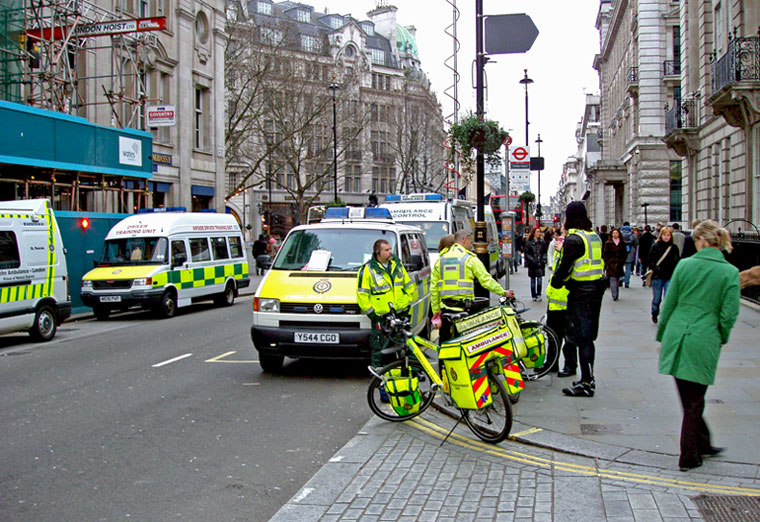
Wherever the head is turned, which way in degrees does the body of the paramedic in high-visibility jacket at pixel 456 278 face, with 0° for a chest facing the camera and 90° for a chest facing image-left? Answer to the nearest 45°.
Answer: approximately 225°

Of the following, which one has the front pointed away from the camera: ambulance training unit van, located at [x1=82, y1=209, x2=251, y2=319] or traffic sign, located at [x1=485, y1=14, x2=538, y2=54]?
the traffic sign

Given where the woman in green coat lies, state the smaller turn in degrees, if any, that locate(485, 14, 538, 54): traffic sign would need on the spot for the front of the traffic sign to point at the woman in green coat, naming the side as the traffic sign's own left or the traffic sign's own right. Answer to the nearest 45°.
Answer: approximately 180°

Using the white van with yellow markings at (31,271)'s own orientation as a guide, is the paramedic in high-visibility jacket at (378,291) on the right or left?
on its left

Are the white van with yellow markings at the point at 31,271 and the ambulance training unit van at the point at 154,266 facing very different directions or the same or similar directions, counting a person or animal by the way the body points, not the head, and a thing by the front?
same or similar directions

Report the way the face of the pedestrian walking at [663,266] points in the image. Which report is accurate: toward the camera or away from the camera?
toward the camera

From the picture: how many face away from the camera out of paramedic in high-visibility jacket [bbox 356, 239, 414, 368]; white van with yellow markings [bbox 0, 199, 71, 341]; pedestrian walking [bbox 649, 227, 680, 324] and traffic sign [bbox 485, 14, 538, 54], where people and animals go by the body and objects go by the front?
1

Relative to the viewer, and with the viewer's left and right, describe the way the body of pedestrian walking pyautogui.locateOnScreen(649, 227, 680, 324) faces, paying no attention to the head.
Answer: facing the viewer

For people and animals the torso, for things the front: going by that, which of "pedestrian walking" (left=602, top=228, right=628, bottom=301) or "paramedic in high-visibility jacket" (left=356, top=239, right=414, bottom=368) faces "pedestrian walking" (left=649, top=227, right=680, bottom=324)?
"pedestrian walking" (left=602, top=228, right=628, bottom=301)

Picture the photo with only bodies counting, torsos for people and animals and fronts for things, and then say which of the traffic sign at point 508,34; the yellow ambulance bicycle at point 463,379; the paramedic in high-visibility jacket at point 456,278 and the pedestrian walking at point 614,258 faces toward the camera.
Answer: the pedestrian walking

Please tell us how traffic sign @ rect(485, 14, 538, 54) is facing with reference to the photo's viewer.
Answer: facing away from the viewer

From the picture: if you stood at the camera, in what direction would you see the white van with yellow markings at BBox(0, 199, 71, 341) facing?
facing the viewer and to the left of the viewer

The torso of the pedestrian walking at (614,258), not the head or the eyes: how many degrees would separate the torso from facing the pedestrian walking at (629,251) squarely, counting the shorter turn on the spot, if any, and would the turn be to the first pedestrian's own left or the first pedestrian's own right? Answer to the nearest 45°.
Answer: approximately 180°

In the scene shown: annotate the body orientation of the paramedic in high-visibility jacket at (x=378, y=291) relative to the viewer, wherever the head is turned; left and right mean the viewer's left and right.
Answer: facing the viewer and to the right of the viewer

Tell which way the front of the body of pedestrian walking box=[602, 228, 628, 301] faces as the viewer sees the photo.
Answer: toward the camera

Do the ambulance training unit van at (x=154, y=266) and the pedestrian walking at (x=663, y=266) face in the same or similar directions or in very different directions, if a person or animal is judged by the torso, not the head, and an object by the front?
same or similar directions

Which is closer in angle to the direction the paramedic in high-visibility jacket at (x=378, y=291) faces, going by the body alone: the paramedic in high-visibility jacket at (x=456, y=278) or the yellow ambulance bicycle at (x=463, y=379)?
the yellow ambulance bicycle
